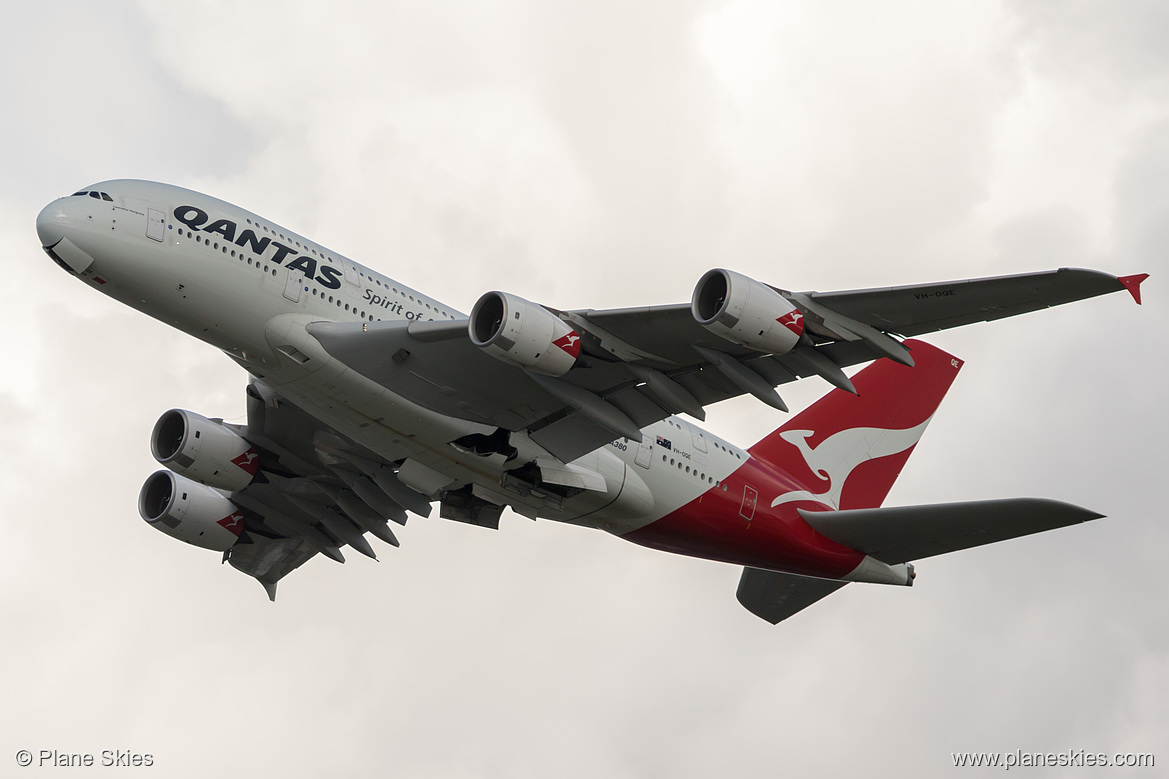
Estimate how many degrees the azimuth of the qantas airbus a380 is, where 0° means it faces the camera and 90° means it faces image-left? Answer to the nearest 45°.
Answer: approximately 45°
